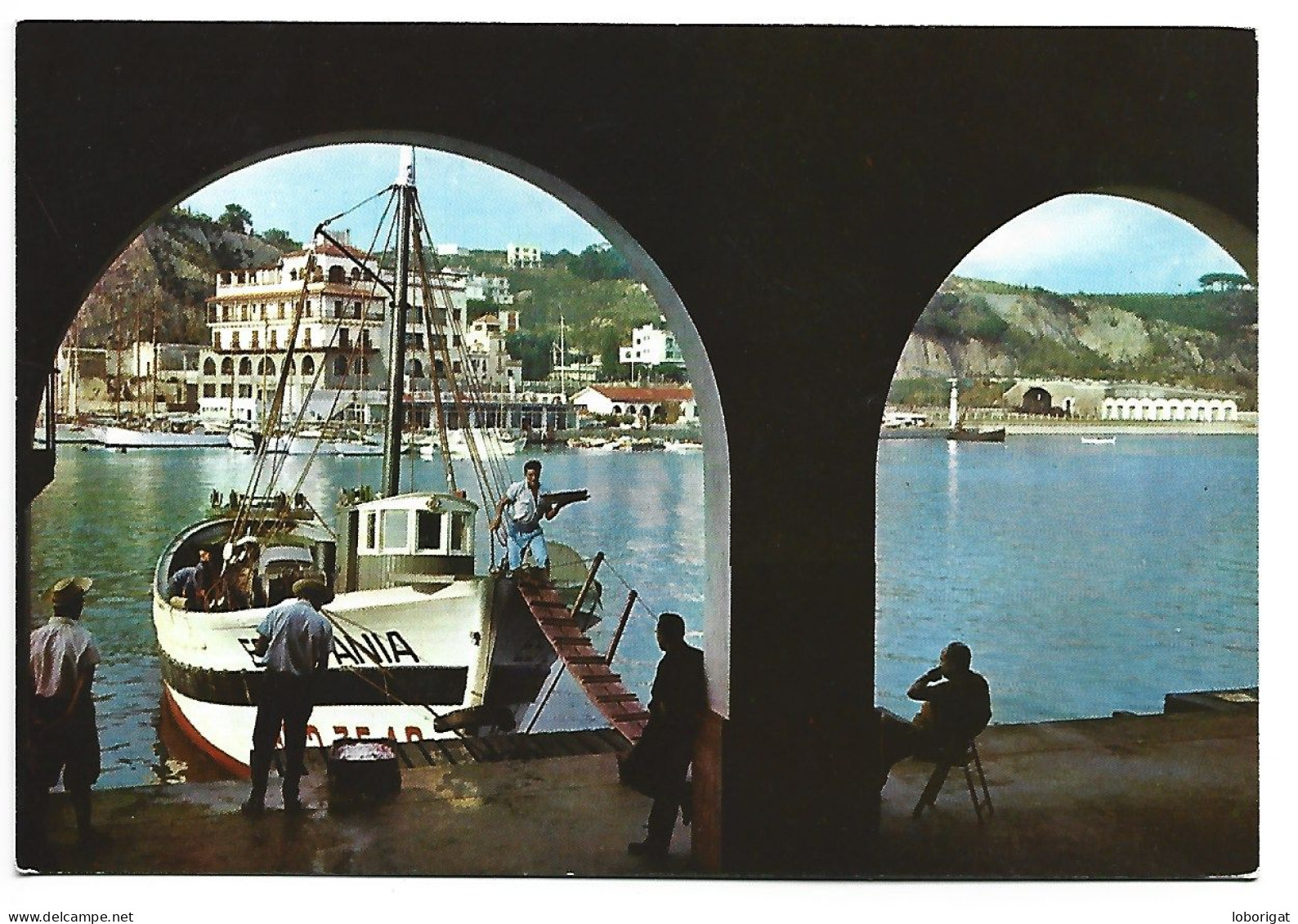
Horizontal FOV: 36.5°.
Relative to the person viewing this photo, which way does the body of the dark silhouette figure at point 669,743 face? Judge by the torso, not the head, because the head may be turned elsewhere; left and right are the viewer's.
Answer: facing to the left of the viewer

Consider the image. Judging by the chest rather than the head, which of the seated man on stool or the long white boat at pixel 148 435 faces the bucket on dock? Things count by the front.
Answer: the seated man on stool

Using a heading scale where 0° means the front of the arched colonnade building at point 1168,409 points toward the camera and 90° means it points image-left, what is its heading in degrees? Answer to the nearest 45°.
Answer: approximately 0°

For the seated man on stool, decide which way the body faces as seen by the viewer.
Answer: to the viewer's left

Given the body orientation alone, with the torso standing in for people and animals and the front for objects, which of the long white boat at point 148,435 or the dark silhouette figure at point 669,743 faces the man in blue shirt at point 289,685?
the dark silhouette figure

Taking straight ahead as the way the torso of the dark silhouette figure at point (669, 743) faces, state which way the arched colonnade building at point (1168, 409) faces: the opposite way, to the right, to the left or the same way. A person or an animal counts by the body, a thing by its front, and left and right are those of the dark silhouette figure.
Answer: to the left

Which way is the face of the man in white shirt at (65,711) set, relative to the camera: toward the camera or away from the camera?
away from the camera

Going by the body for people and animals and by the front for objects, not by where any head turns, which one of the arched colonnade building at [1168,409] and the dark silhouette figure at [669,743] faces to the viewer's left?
the dark silhouette figure
